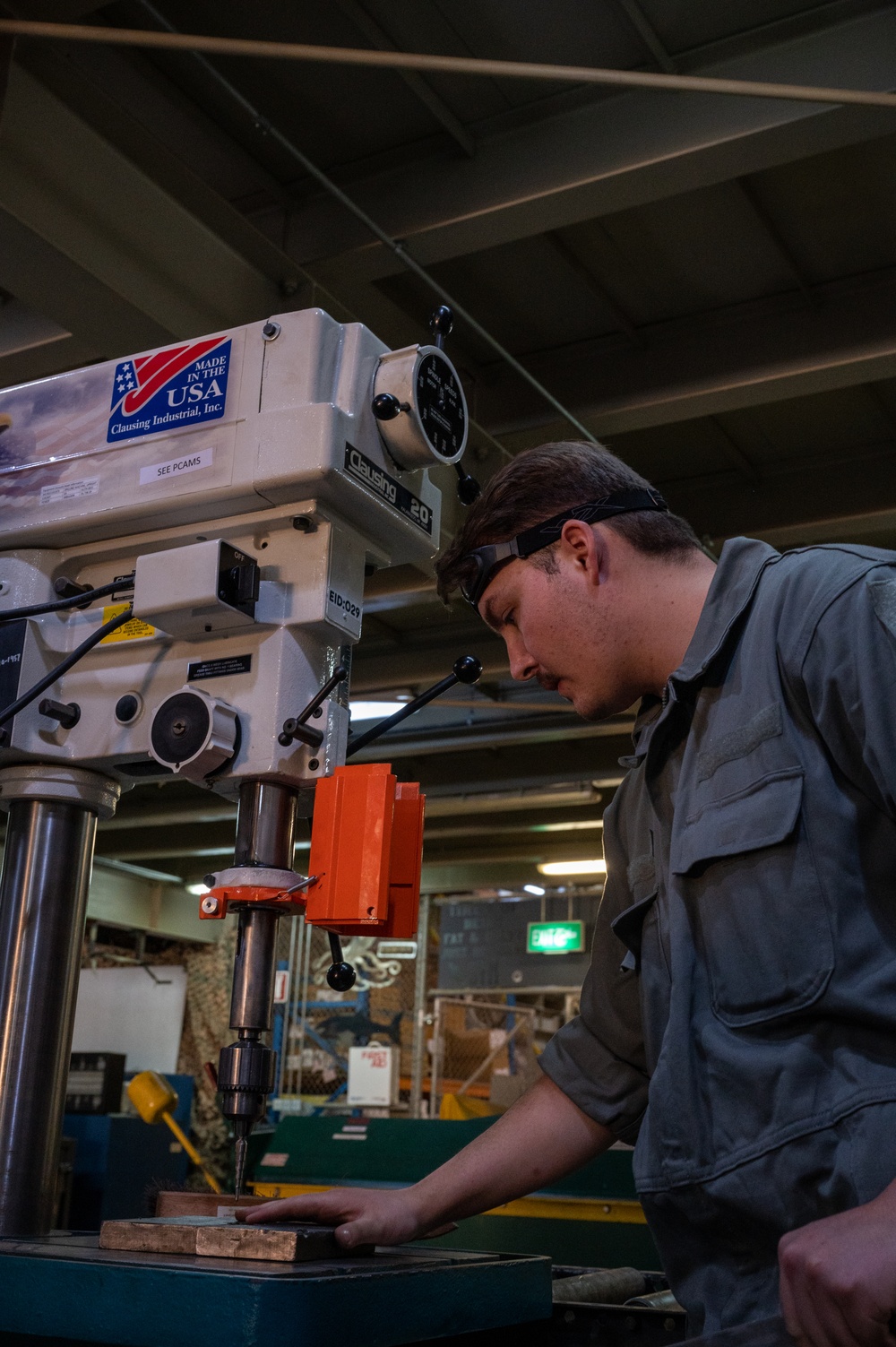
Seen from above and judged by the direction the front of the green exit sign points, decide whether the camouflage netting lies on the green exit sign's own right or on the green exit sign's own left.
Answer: on the green exit sign's own right

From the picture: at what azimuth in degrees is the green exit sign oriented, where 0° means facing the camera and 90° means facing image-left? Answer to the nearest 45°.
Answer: approximately 0°

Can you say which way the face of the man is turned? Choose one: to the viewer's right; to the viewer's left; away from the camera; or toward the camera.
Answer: to the viewer's left

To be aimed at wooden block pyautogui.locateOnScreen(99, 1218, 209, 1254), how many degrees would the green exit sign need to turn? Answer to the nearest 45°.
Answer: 0° — it already faces it

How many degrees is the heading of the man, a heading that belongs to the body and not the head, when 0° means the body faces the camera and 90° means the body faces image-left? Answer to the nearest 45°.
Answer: approximately 45°
